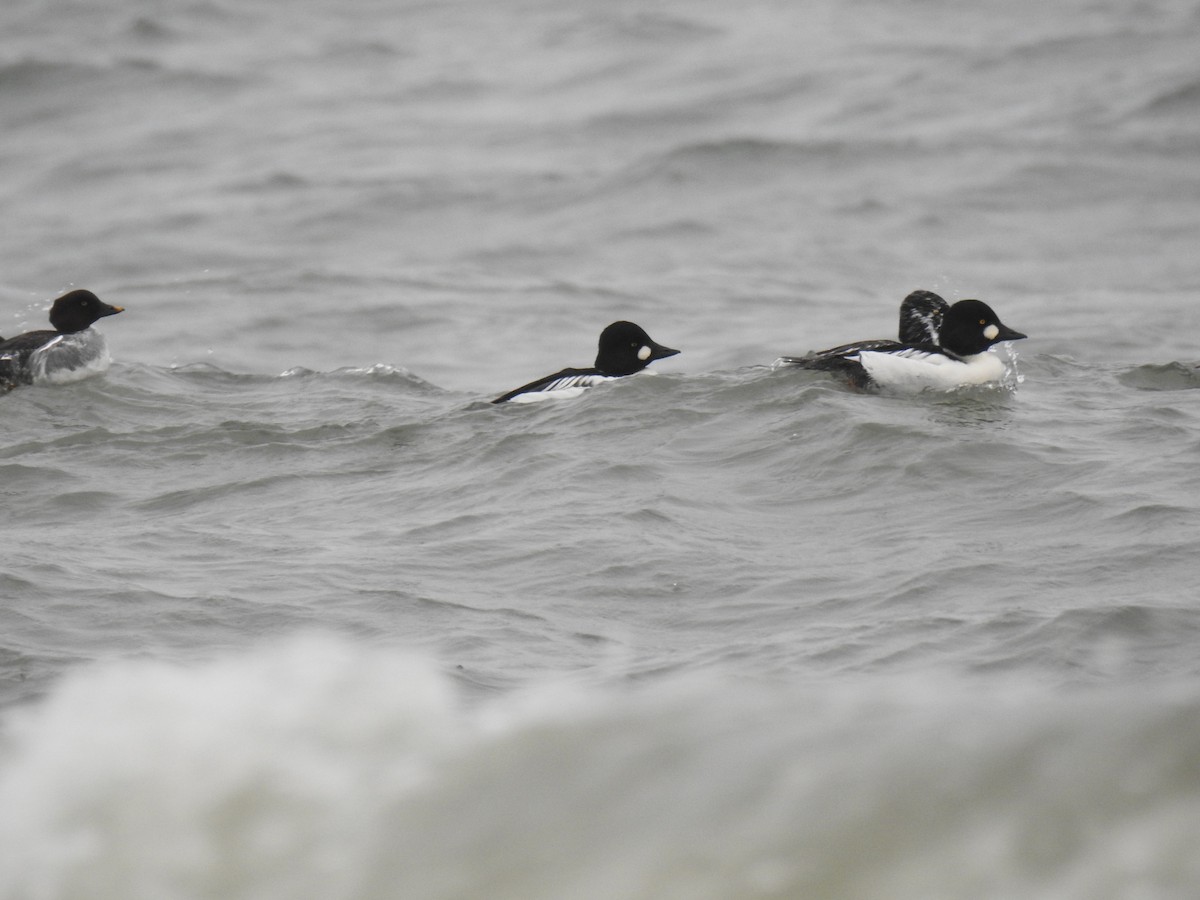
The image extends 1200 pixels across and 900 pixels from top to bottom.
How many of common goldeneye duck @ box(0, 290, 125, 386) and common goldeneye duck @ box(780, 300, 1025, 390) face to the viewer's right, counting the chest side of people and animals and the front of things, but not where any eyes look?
2

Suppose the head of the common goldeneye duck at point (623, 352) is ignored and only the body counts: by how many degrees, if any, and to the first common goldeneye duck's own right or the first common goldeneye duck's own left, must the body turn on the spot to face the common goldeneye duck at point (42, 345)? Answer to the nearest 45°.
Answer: approximately 180°

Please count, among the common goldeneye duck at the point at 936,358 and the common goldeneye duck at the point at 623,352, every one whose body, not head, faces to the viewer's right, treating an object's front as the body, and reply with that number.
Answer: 2

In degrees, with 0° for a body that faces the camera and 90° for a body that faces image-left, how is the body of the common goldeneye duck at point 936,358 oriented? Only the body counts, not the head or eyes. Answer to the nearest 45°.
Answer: approximately 270°

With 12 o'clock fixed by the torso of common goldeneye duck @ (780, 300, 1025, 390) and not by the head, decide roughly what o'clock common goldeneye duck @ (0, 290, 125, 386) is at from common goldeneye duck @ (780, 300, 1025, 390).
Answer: common goldeneye duck @ (0, 290, 125, 386) is roughly at 6 o'clock from common goldeneye duck @ (780, 300, 1025, 390).

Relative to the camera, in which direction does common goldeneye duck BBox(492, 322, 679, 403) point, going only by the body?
to the viewer's right

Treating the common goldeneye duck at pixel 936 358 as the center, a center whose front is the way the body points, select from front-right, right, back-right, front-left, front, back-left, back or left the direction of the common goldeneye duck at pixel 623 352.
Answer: back

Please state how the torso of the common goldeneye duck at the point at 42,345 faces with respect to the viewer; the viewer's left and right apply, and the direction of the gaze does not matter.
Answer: facing to the right of the viewer

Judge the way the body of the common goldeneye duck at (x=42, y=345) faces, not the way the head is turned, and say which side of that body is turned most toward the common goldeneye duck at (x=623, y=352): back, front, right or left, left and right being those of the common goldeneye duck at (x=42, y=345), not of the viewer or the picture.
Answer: front

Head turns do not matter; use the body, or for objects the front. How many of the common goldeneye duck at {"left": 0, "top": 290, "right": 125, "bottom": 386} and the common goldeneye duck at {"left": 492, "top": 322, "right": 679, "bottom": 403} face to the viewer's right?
2

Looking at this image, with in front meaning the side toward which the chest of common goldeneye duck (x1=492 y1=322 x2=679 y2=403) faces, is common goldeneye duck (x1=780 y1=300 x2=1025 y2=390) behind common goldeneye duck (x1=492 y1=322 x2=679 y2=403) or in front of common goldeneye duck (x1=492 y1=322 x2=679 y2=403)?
in front

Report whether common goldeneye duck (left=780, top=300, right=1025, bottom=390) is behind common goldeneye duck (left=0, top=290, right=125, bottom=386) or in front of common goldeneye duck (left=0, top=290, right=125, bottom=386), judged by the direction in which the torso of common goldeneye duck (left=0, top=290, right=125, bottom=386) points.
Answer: in front
